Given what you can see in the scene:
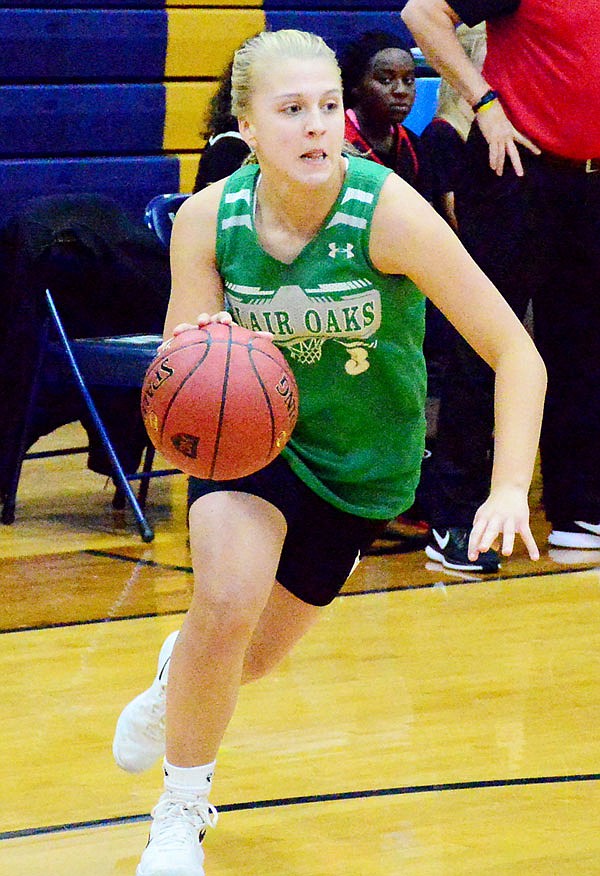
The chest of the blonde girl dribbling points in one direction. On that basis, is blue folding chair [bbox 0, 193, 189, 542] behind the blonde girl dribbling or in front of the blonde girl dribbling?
behind

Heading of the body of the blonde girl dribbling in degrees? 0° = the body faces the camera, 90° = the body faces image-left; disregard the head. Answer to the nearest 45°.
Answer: approximately 0°
